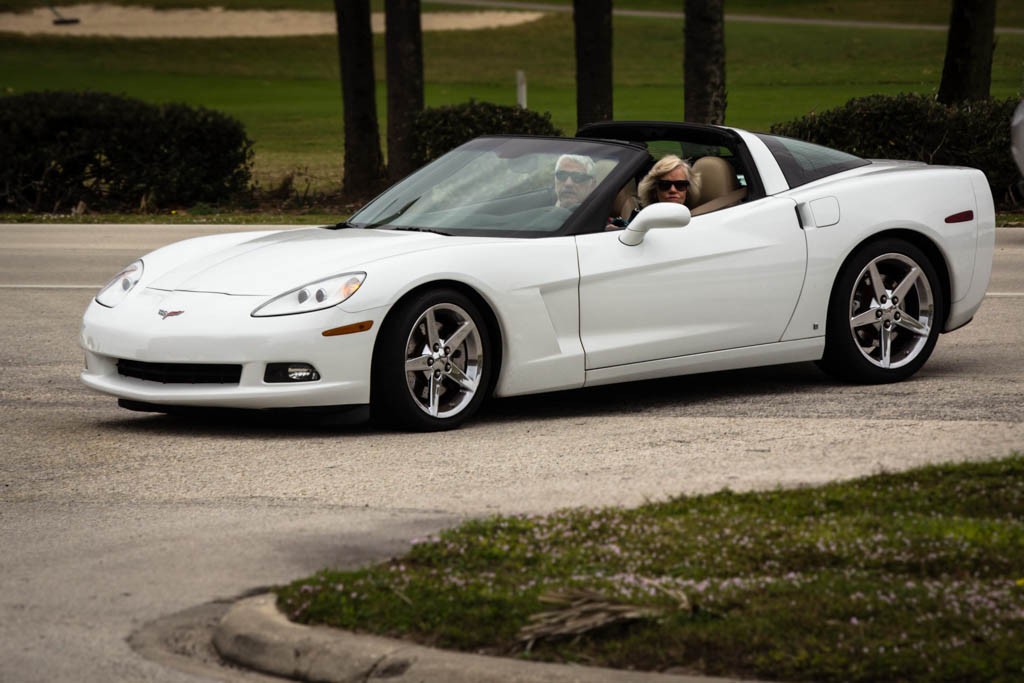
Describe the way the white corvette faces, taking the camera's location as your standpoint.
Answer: facing the viewer and to the left of the viewer

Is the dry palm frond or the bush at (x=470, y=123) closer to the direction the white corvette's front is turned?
the dry palm frond

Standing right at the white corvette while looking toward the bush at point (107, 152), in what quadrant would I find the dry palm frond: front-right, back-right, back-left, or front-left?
back-left

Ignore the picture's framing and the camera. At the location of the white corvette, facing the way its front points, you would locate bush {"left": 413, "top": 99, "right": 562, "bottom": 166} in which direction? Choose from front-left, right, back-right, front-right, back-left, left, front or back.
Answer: back-right

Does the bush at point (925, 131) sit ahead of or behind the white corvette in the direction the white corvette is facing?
behind
